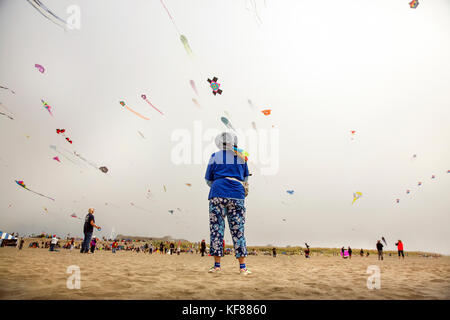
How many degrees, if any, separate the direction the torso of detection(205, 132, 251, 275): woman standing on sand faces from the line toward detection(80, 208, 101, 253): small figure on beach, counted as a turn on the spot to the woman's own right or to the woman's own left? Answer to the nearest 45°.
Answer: approximately 45° to the woman's own left

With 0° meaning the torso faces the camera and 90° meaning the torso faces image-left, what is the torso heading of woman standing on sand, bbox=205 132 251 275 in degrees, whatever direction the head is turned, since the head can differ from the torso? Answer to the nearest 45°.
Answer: approximately 180°
